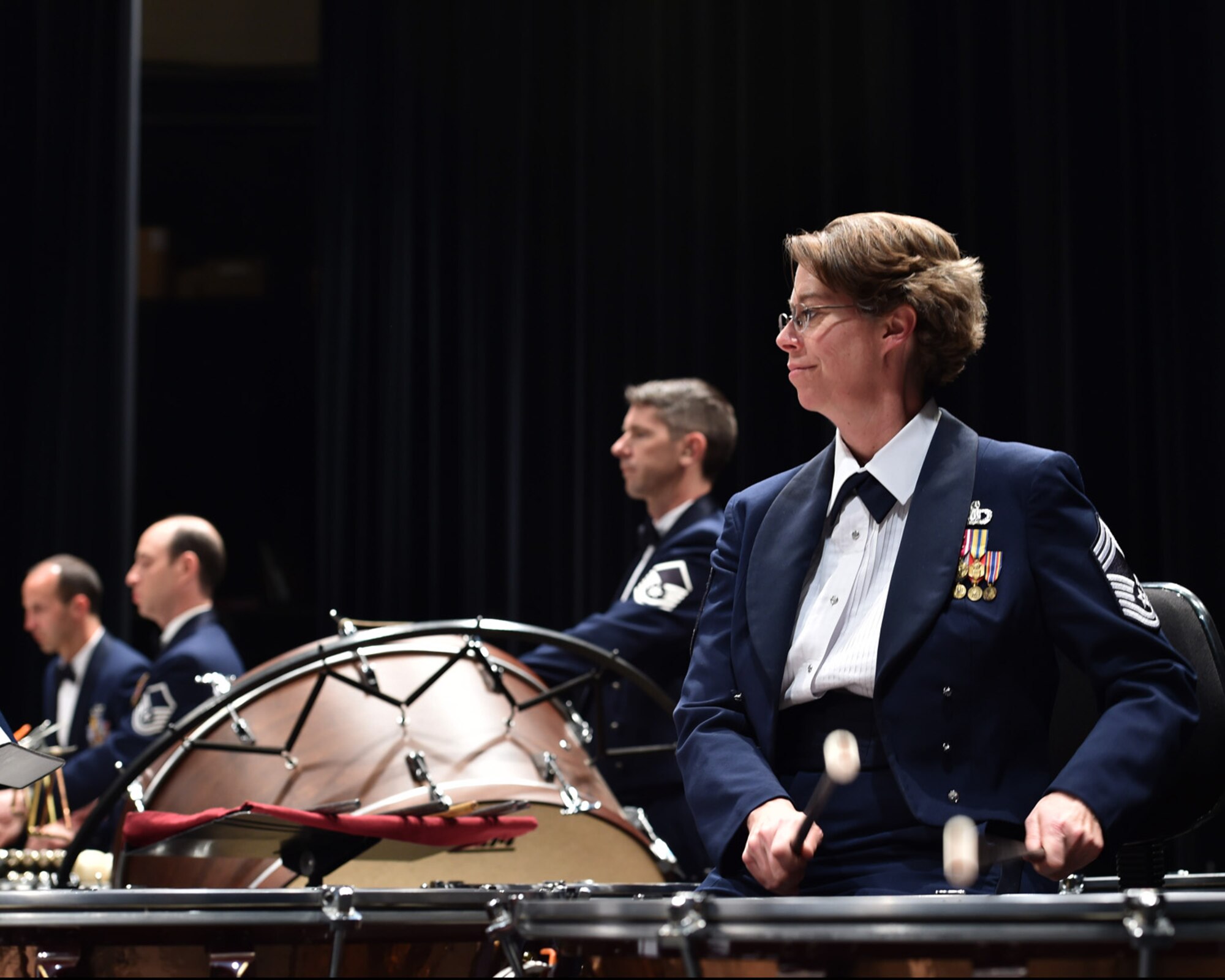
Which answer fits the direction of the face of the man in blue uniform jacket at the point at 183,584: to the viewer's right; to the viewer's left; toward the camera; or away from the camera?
to the viewer's left

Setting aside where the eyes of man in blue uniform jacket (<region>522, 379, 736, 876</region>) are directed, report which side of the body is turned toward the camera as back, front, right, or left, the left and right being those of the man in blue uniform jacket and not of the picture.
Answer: left

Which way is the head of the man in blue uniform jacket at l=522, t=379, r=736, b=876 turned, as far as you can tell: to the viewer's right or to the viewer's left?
to the viewer's left

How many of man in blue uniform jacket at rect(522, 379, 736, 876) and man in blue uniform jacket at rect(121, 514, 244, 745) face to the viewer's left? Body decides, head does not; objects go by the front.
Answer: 2

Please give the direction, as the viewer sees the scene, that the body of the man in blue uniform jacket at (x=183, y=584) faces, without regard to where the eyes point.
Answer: to the viewer's left

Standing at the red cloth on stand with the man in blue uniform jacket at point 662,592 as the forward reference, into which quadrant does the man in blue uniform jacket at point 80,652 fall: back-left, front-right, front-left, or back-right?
front-left

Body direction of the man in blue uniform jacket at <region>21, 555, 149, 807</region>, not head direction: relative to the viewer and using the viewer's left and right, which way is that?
facing the viewer and to the left of the viewer

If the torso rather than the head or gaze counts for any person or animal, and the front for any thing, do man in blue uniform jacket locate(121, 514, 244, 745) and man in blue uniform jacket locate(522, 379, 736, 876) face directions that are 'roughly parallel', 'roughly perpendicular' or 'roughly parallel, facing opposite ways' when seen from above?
roughly parallel

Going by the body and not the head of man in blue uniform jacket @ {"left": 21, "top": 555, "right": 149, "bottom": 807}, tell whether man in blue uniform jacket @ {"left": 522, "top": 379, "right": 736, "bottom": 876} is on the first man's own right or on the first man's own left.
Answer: on the first man's own left

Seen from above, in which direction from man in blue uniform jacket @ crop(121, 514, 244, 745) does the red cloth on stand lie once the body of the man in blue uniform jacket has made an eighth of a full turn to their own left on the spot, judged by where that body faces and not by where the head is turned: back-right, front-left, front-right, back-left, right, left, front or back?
front-left
